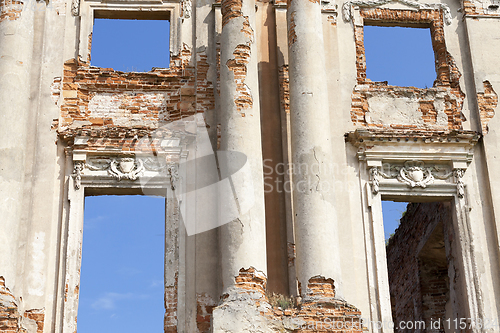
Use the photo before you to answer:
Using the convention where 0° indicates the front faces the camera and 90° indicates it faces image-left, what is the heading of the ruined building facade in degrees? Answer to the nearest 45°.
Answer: approximately 0°
